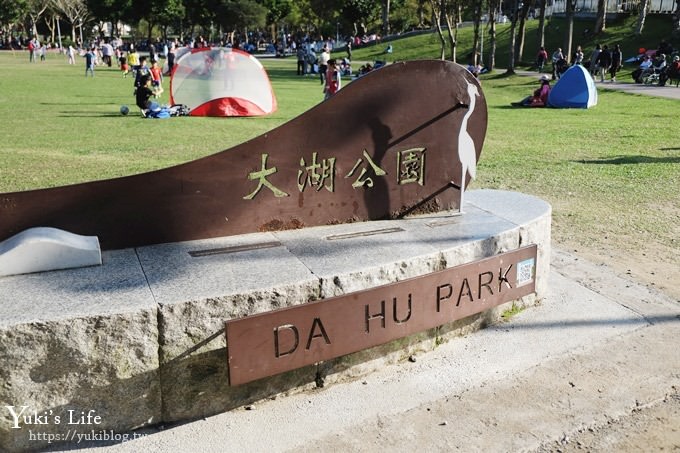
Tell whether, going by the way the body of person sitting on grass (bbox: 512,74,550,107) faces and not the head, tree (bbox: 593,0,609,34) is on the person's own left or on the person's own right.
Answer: on the person's own right

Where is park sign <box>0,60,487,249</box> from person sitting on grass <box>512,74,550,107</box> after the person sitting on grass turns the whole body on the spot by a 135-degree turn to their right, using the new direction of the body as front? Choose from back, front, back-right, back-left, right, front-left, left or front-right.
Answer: back-right

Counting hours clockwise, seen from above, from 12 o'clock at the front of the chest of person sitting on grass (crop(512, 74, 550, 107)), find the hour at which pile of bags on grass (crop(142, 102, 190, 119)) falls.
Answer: The pile of bags on grass is roughly at 11 o'clock from the person sitting on grass.

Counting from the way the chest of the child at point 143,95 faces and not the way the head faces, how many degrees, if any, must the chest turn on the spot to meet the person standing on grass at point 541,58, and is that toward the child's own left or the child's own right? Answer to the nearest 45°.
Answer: approximately 45° to the child's own left

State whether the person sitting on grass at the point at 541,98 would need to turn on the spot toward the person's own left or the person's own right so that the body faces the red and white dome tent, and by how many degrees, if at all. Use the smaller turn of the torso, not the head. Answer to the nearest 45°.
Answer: approximately 45° to the person's own left

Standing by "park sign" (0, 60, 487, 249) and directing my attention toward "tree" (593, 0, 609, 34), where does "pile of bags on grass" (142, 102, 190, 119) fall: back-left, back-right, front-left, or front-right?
front-left

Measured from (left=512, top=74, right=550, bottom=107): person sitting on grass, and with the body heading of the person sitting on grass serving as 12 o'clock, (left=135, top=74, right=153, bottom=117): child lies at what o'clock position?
The child is roughly at 11 o'clock from the person sitting on grass.

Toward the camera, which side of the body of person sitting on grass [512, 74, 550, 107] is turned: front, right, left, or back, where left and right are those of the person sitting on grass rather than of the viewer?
left

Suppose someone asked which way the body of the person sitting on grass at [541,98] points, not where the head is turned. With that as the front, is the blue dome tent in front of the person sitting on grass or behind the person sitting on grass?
behind
